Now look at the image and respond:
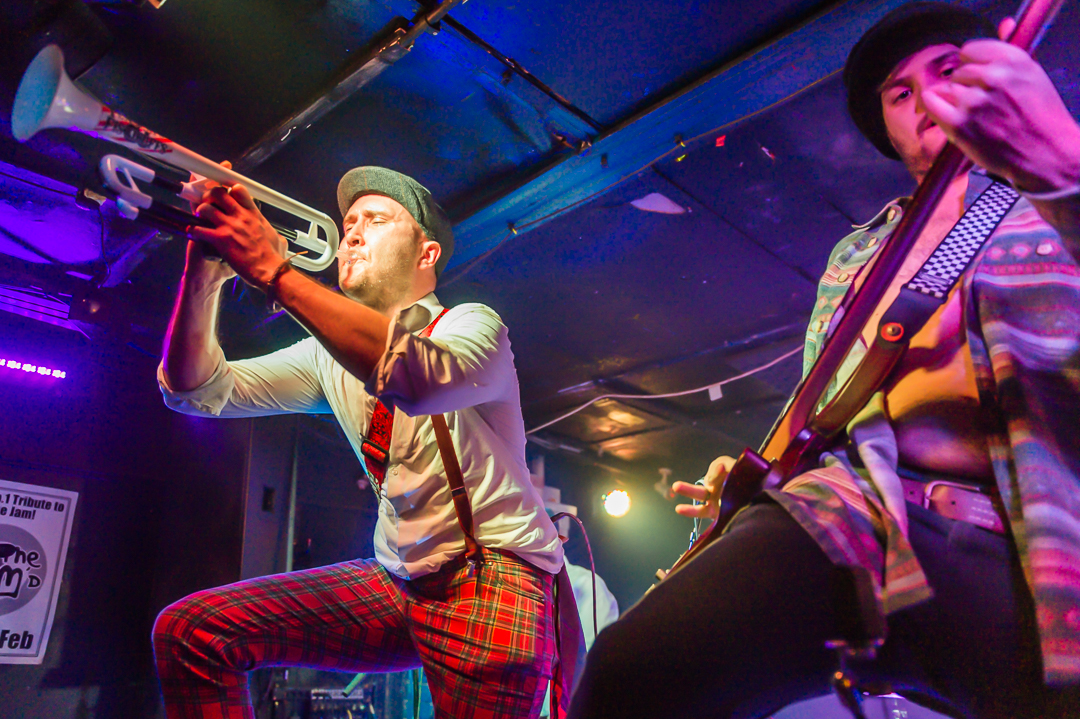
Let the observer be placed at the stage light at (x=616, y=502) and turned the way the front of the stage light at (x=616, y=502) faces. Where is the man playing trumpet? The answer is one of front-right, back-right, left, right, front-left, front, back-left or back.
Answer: front

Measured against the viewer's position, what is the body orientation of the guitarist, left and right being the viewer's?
facing the viewer and to the left of the viewer

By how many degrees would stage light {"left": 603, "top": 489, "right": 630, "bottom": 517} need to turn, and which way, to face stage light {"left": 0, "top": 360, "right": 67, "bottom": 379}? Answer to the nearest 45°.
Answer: approximately 45° to its right

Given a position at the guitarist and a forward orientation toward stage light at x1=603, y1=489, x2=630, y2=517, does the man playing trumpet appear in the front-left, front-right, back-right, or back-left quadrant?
front-left

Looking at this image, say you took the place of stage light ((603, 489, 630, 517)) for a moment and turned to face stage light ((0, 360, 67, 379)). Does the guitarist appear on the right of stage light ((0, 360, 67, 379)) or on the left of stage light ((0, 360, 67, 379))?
left

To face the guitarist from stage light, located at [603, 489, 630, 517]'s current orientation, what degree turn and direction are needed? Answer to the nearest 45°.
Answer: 0° — it already faces them

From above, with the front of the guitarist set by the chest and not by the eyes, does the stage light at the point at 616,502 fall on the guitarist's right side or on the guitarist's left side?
on the guitarist's right side

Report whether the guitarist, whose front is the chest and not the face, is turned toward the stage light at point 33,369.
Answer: no

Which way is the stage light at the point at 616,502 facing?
toward the camera

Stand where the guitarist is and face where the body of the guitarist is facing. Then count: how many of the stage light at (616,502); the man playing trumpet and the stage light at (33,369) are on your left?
0

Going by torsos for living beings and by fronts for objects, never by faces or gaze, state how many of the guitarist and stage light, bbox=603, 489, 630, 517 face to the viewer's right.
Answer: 0

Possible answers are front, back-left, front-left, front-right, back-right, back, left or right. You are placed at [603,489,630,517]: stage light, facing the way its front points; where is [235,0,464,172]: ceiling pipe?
front
